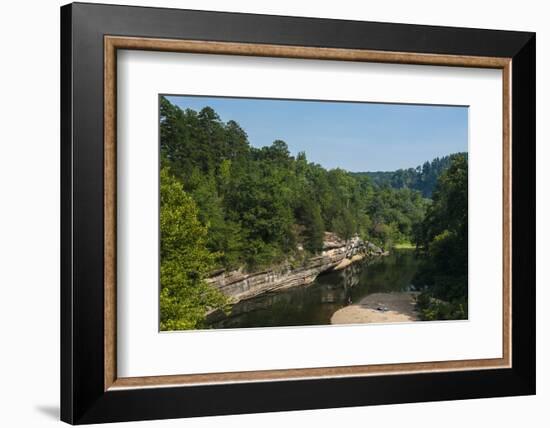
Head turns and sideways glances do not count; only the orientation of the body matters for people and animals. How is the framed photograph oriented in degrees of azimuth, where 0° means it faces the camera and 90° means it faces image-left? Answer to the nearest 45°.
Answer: approximately 315°
